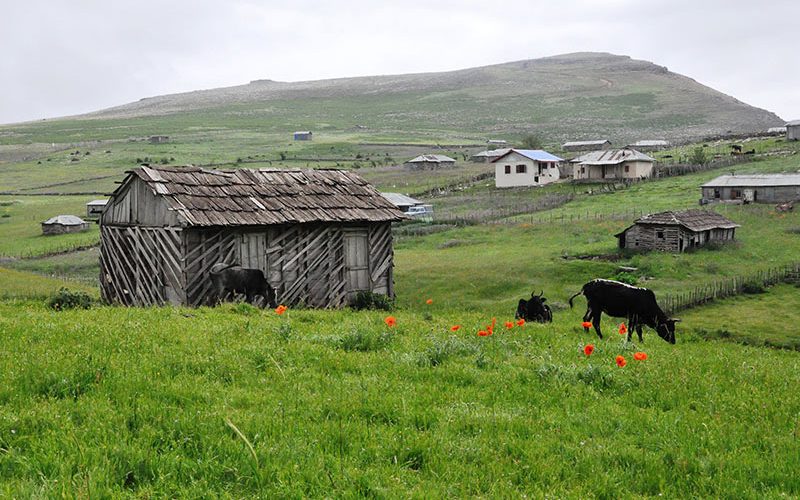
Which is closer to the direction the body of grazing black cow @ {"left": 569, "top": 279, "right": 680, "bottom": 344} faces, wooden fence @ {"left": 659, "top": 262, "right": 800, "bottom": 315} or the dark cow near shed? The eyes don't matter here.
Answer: the wooden fence

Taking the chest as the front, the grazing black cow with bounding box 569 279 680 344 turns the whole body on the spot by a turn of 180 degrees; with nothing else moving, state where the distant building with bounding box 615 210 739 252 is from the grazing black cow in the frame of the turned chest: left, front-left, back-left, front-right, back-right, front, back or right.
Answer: right

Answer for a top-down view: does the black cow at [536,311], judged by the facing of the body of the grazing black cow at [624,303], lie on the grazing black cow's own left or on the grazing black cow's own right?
on the grazing black cow's own left

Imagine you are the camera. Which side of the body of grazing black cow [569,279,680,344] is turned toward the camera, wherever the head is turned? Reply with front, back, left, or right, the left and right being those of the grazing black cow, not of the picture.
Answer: right
